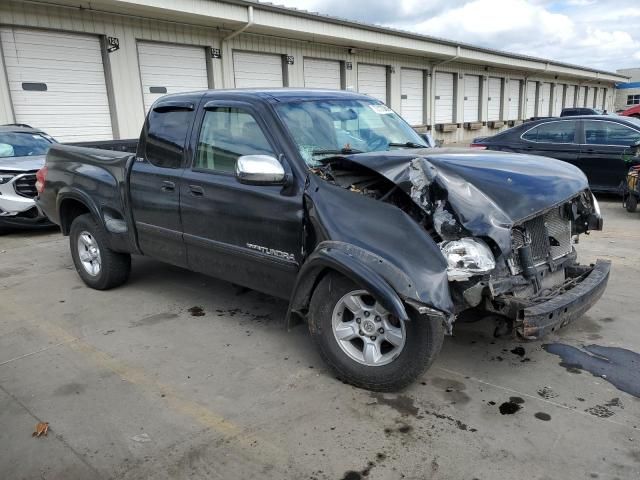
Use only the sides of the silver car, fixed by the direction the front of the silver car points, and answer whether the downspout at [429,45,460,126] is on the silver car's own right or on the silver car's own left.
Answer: on the silver car's own left

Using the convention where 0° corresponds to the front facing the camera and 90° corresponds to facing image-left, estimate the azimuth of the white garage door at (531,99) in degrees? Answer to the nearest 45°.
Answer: approximately 315°

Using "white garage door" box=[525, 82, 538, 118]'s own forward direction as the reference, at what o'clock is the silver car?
The silver car is roughly at 2 o'clock from the white garage door.

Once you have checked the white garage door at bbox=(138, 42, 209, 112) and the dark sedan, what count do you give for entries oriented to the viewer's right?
1

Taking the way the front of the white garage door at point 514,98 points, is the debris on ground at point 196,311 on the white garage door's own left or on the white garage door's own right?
on the white garage door's own right

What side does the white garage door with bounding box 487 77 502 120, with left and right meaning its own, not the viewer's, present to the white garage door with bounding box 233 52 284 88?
right

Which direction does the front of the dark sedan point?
to the viewer's right
